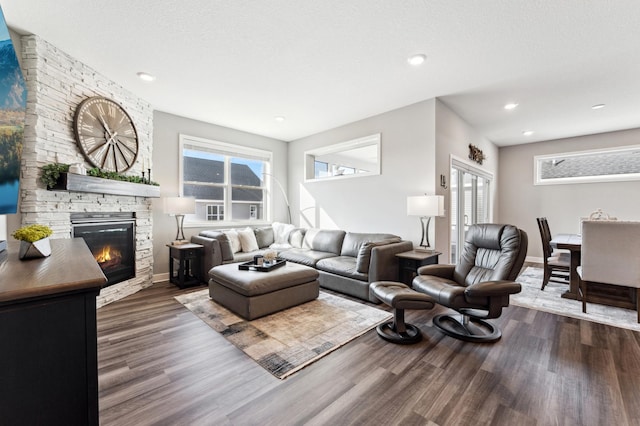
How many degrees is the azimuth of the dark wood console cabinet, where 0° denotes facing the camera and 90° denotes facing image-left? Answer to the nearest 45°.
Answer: approximately 270°

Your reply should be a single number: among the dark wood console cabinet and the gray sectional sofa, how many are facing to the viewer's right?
1

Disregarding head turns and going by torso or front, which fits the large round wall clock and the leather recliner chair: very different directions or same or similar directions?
very different directions

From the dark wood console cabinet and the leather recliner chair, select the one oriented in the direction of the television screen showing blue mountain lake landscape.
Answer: the leather recliner chair

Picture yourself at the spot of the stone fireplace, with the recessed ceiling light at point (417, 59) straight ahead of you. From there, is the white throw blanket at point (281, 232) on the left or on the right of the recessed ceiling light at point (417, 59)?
left

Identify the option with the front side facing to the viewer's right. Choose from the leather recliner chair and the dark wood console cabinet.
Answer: the dark wood console cabinet

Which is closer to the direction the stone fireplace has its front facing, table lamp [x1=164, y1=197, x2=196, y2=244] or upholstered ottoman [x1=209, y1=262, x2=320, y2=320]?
the upholstered ottoman

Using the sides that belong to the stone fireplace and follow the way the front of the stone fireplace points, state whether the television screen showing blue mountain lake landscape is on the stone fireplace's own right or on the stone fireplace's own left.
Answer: on the stone fireplace's own right

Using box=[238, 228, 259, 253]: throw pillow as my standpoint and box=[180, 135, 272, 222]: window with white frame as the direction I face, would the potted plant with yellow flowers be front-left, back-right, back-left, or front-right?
back-left

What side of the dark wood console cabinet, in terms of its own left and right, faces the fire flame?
left

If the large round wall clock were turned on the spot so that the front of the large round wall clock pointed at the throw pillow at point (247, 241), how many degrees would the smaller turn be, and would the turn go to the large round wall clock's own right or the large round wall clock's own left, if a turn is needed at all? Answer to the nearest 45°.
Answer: approximately 45° to the large round wall clock's own left

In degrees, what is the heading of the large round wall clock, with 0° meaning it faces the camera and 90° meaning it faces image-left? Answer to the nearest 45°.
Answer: approximately 315°
